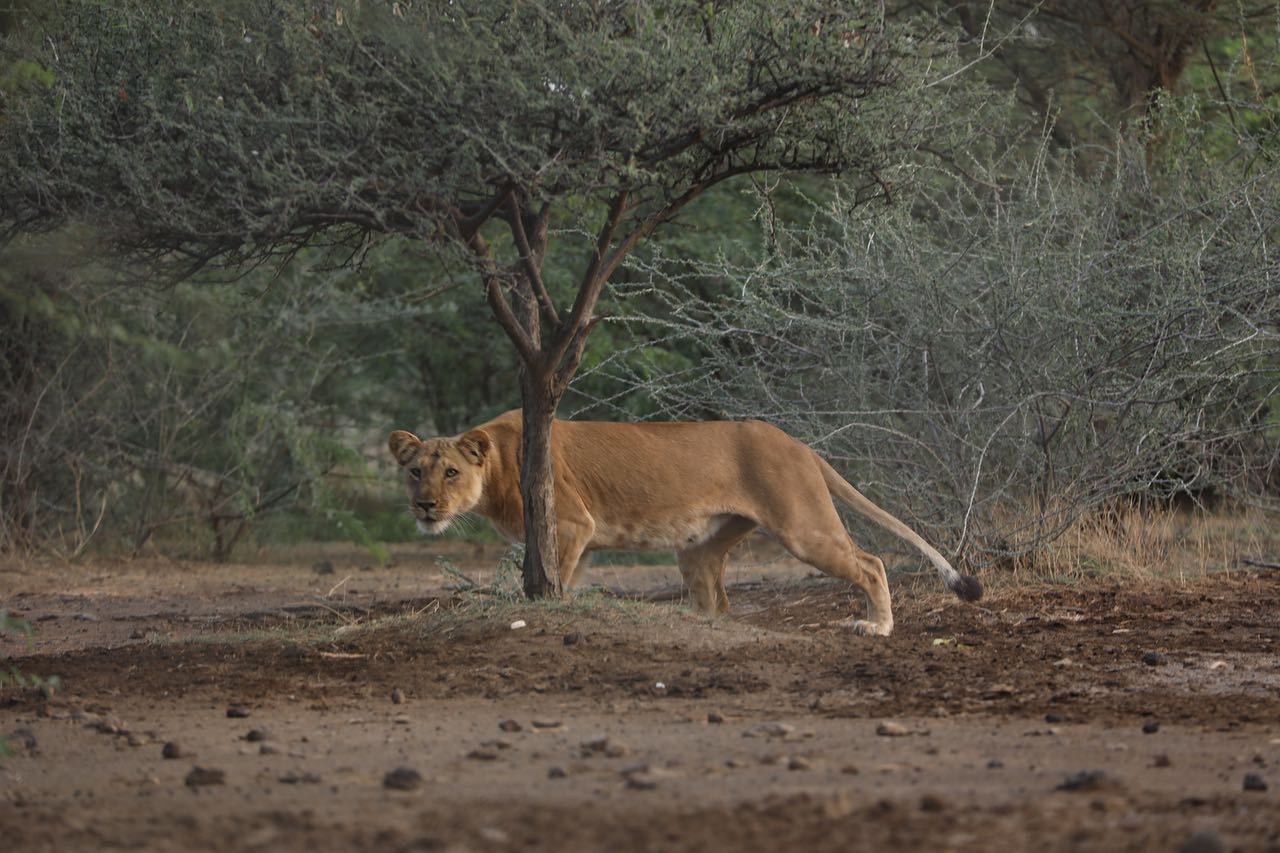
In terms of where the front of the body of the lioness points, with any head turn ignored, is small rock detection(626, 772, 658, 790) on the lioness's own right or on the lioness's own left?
on the lioness's own left

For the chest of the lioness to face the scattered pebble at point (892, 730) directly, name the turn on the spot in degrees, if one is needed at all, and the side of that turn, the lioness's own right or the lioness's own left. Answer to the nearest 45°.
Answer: approximately 90° to the lioness's own left

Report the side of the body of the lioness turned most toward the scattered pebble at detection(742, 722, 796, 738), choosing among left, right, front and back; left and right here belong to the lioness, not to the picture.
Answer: left

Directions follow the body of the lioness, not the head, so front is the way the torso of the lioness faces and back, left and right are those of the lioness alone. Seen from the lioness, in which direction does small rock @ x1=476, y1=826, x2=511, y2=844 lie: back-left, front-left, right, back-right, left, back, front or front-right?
left

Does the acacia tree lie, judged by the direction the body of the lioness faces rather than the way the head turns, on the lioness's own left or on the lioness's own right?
on the lioness's own left

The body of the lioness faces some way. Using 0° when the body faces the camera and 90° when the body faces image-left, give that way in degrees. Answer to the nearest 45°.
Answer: approximately 90°

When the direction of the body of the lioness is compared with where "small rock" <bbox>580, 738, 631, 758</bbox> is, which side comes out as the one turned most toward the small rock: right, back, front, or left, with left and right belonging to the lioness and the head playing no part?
left

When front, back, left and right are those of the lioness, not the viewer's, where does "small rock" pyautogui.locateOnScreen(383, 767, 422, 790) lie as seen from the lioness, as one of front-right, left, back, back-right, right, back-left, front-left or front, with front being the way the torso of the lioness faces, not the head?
left
